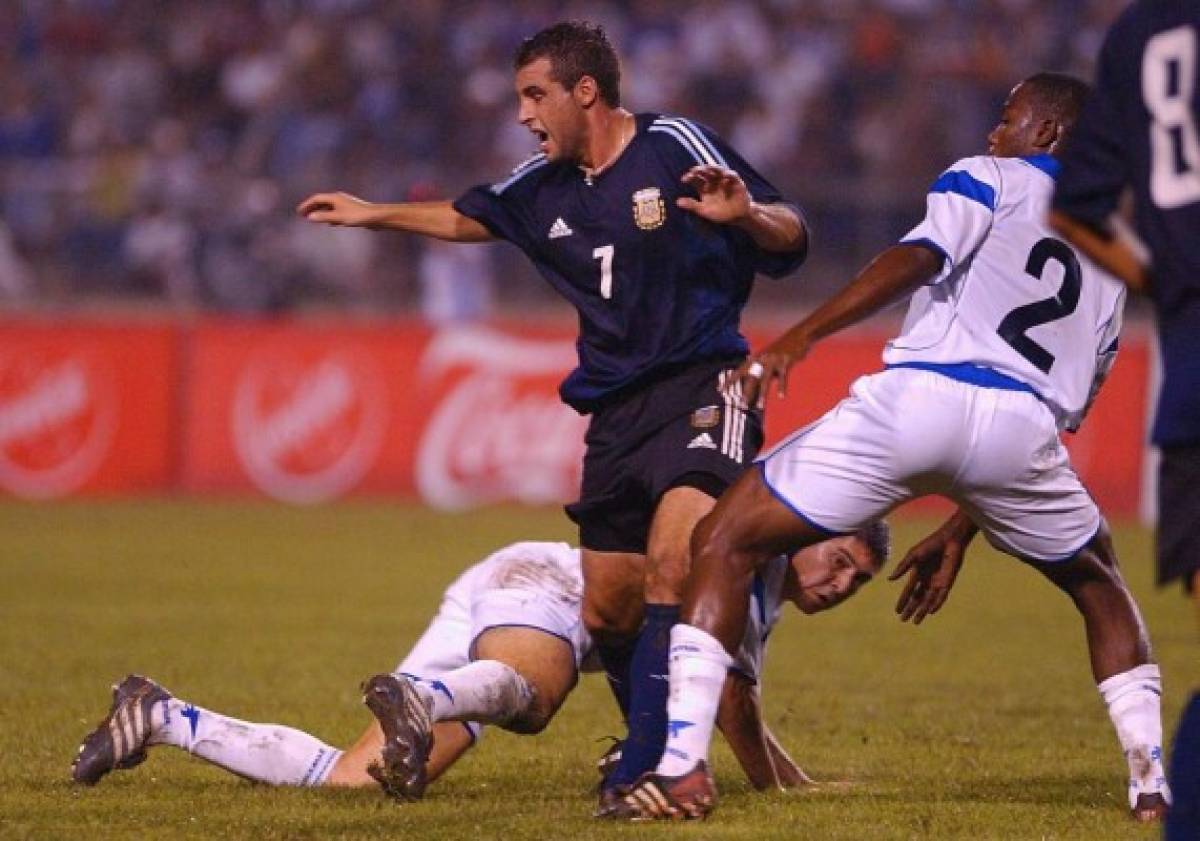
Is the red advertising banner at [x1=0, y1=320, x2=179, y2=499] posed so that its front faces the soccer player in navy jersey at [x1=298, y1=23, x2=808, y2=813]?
yes

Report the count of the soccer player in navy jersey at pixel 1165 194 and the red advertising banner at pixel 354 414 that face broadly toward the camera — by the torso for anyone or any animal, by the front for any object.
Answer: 1

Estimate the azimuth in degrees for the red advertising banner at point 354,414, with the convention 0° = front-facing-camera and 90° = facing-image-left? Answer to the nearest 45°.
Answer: approximately 0°

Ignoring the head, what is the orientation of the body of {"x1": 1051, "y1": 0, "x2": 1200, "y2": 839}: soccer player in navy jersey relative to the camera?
away from the camera

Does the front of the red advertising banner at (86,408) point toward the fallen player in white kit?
yes

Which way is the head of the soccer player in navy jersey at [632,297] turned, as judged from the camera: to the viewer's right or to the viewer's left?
to the viewer's left

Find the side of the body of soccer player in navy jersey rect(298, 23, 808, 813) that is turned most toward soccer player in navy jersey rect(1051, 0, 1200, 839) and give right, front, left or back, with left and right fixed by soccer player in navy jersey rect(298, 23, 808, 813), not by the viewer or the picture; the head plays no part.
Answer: left
